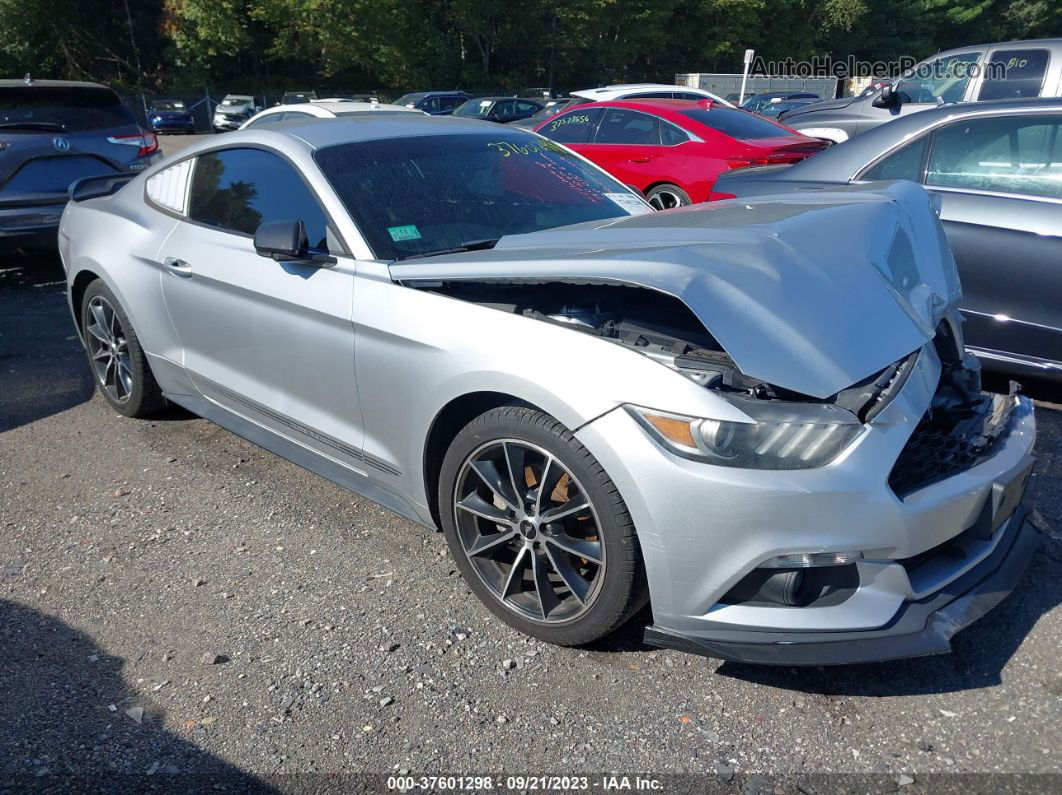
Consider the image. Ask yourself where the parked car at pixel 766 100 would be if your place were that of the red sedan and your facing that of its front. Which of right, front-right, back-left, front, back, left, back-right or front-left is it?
front-right

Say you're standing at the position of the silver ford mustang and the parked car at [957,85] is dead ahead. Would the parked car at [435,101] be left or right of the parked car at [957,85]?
left

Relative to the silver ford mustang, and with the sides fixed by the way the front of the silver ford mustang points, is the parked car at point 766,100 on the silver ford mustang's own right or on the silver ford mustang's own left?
on the silver ford mustang's own left

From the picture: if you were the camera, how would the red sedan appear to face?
facing away from the viewer and to the left of the viewer

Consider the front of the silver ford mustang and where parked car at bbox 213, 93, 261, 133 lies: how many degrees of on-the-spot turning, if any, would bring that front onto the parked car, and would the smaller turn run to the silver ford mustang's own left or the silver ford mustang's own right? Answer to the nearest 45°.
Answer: approximately 135° to the silver ford mustang's own left

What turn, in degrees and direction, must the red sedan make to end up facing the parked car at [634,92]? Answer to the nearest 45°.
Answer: approximately 45° to its right

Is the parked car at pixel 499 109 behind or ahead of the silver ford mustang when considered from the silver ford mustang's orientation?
behind

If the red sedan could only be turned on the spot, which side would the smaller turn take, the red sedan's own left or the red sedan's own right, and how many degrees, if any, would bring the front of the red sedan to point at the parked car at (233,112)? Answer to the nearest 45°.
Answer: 0° — it already faces it

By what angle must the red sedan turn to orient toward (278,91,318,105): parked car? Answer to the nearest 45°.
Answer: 0° — it already faces it

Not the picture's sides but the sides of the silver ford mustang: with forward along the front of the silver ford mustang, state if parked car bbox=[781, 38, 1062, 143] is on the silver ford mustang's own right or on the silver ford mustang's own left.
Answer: on the silver ford mustang's own left

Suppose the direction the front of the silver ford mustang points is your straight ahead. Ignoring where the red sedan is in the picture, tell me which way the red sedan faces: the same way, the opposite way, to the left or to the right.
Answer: the opposite way

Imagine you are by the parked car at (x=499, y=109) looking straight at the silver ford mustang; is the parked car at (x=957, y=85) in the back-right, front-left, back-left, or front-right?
front-left

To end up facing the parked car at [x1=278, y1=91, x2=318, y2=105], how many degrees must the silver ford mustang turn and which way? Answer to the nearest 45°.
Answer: approximately 135° to its left

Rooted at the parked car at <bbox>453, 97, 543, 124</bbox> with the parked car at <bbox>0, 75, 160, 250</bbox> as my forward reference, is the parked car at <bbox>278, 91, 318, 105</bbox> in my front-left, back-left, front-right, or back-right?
back-right

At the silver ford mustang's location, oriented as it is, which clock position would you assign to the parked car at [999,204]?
The parked car is roughly at 9 o'clock from the silver ford mustang.
